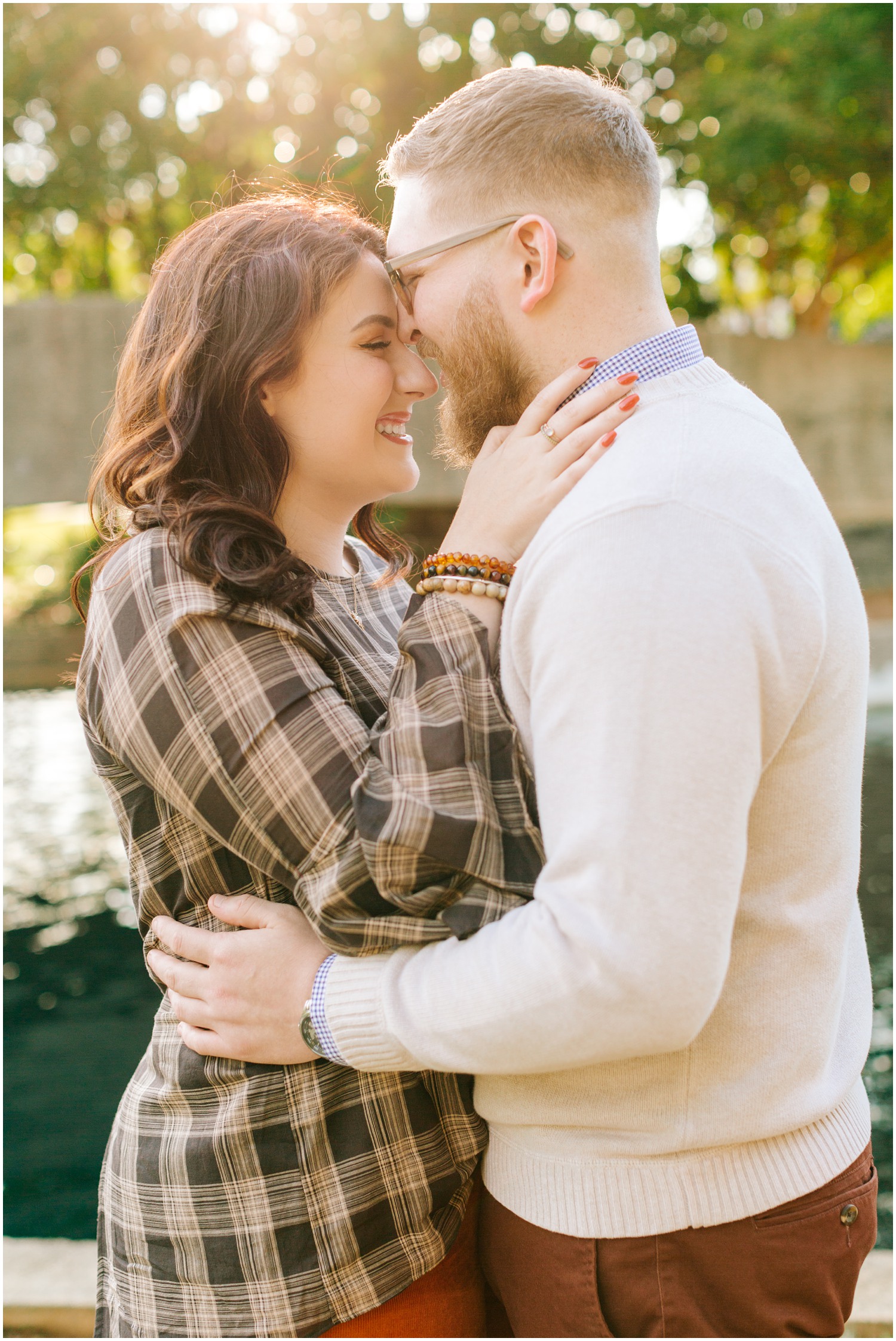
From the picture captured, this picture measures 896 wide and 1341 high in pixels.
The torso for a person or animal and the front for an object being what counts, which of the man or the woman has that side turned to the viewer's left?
the man

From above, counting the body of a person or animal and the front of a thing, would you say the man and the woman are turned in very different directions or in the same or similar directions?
very different directions

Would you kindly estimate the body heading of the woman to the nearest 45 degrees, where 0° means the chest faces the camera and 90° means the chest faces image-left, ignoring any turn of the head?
approximately 270°

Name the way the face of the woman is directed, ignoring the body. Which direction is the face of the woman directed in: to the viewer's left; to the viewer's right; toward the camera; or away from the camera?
to the viewer's right

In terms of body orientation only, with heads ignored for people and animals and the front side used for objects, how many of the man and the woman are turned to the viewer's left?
1

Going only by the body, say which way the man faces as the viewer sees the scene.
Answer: to the viewer's left

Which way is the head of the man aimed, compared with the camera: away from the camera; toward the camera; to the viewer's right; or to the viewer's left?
to the viewer's left
